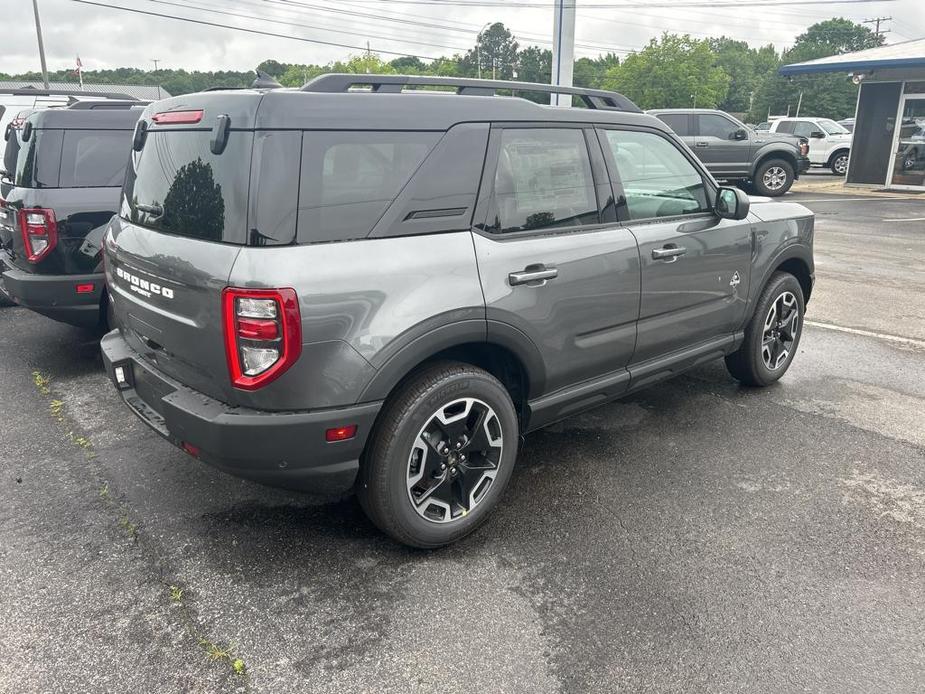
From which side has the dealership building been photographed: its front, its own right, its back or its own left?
front

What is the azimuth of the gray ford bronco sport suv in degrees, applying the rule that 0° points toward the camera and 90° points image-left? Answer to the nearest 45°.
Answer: approximately 225°

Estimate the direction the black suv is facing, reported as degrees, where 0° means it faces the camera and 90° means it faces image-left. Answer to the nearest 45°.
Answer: approximately 225°

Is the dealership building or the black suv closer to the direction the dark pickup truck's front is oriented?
the dealership building

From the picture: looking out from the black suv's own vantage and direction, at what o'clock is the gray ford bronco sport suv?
The gray ford bronco sport suv is roughly at 4 o'clock from the black suv.

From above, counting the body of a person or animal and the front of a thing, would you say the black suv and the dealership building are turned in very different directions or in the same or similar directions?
very different directions

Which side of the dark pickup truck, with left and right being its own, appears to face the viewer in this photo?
right

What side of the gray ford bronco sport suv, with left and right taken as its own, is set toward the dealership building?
front

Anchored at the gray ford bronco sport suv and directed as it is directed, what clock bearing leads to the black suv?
The black suv is roughly at 9 o'clock from the gray ford bronco sport suv.

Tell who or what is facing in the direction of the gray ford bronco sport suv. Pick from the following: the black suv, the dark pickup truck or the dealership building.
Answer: the dealership building

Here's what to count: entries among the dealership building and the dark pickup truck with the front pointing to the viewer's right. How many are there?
1

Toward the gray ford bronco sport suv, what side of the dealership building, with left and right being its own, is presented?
front

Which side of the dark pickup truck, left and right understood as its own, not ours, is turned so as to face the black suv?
right

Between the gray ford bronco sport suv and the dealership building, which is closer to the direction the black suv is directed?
the dealership building

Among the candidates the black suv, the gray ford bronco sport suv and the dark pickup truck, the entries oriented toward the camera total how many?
0

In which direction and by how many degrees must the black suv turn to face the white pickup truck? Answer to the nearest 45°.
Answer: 0° — it already faces it

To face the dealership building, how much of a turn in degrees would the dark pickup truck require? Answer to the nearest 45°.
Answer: approximately 45° to its left

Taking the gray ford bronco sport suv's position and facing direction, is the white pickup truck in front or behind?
in front
